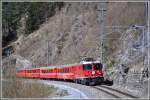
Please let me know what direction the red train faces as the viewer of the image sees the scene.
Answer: facing the viewer and to the right of the viewer
